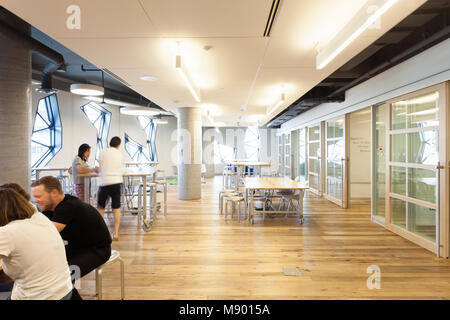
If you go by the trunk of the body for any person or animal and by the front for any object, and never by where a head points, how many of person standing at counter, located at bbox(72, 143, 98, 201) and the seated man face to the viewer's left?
1

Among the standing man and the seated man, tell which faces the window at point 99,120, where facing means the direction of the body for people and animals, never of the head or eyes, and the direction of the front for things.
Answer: the standing man

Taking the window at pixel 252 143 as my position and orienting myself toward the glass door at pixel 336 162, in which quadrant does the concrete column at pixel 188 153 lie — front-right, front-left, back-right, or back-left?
front-right

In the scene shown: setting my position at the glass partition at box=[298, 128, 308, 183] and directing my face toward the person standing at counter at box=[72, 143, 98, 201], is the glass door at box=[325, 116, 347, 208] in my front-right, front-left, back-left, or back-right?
front-left

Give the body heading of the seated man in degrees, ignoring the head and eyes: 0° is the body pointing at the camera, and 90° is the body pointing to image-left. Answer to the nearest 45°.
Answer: approximately 90°

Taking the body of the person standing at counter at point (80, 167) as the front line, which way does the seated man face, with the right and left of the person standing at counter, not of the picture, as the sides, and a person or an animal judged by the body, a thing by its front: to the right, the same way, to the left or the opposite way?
the opposite way

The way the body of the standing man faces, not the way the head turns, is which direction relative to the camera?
away from the camera
